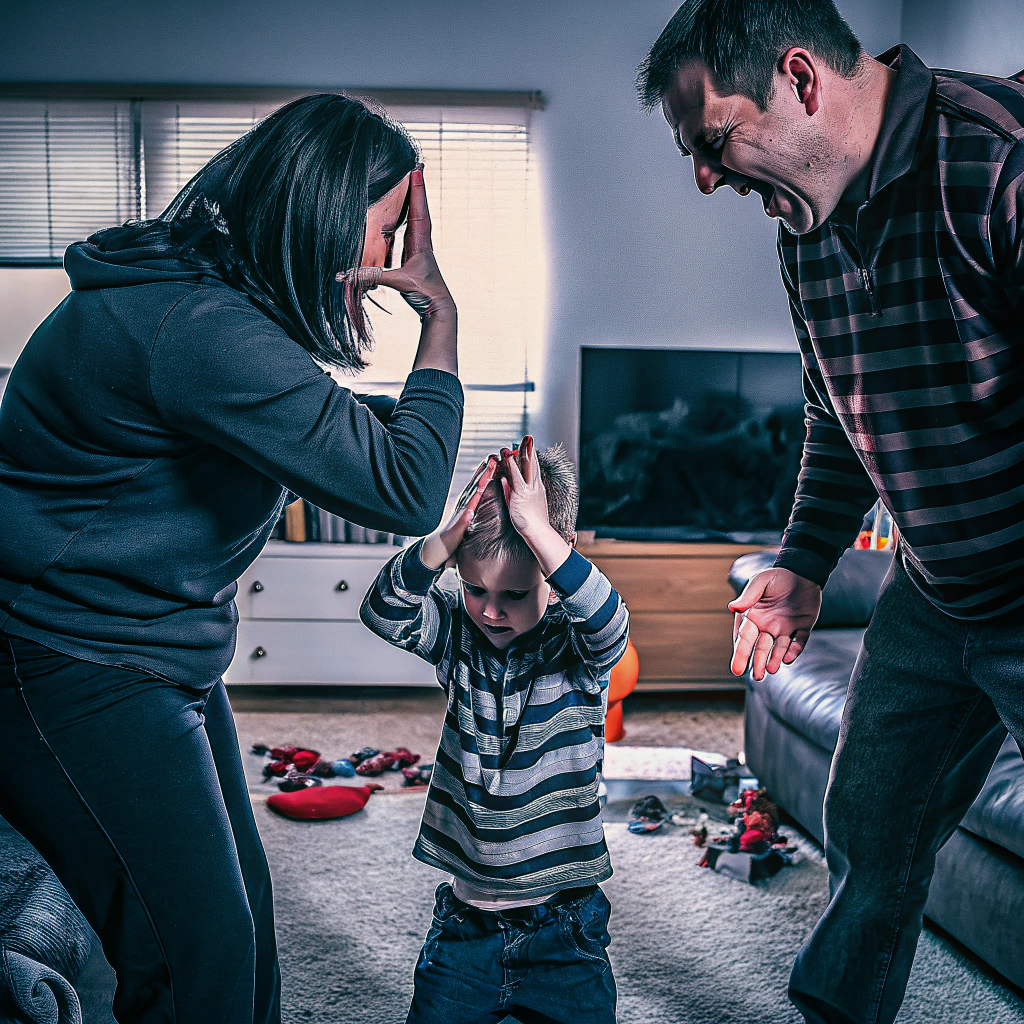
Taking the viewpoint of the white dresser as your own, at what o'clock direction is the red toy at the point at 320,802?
The red toy is roughly at 12 o'clock from the white dresser.

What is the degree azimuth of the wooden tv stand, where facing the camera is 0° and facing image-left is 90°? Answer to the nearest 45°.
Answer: approximately 0°

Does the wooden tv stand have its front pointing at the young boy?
yes

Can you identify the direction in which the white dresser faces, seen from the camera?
facing the viewer

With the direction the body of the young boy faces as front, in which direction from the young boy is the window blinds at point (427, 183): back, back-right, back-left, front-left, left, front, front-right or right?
back

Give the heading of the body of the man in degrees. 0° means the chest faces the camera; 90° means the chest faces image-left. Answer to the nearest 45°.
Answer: approximately 45°

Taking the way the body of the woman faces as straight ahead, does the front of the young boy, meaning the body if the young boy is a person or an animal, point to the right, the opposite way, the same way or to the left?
to the right

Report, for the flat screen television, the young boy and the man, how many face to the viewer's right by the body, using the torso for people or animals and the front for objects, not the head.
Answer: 0

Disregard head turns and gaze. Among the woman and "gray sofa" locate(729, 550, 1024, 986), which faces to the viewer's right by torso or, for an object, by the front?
the woman

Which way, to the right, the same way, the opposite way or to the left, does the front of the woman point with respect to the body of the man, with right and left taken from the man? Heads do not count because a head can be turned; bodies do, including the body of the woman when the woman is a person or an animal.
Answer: the opposite way

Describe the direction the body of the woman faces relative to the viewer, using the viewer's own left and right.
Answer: facing to the right of the viewer

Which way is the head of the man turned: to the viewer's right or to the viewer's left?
to the viewer's left

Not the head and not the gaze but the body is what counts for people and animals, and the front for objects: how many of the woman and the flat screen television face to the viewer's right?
1

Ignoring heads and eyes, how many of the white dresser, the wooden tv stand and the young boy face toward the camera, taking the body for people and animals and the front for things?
3

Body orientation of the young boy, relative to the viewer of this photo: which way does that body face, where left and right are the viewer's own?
facing the viewer

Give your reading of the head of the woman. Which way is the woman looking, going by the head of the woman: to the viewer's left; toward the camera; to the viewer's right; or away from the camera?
to the viewer's right
